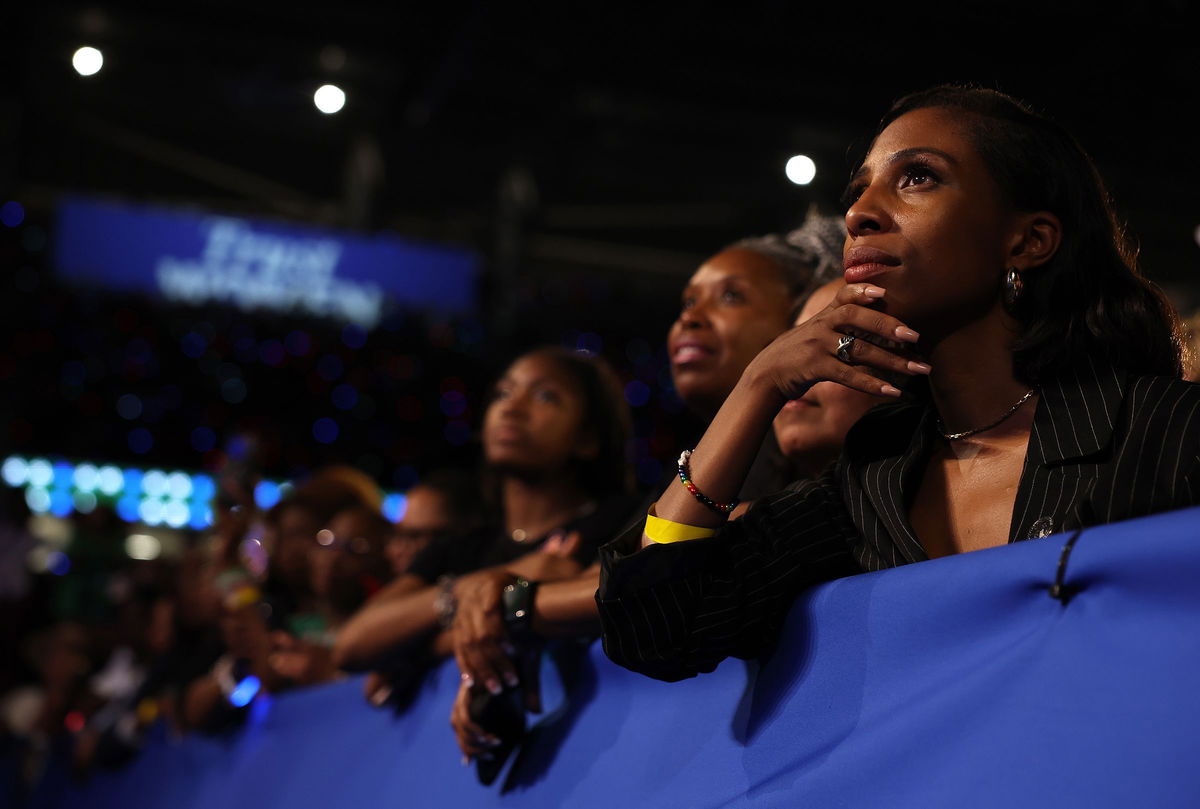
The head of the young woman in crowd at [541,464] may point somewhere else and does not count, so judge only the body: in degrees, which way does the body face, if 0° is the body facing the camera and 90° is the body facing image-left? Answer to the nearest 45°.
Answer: approximately 45°

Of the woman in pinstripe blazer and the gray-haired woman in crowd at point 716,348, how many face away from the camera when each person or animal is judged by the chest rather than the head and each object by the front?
0

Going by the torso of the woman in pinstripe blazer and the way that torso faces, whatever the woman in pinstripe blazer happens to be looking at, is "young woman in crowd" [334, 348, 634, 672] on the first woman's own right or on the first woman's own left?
on the first woman's own right

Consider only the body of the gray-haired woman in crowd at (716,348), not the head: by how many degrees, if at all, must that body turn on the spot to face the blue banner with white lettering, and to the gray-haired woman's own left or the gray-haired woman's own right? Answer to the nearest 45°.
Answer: approximately 90° to the gray-haired woman's own right

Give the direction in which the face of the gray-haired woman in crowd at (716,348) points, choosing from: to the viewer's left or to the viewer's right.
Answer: to the viewer's left

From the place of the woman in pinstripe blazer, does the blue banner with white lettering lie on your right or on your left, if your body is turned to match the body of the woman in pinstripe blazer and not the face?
on your right
